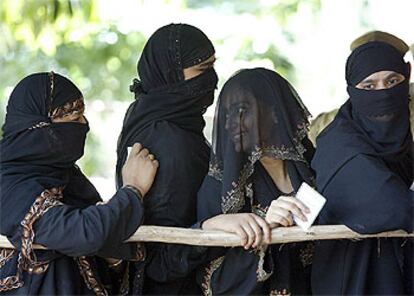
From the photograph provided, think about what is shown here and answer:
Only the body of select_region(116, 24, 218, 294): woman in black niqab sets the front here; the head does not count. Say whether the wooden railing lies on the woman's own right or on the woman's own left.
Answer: on the woman's own right

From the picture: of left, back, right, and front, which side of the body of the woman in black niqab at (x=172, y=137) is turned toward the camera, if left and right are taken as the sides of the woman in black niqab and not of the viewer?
right

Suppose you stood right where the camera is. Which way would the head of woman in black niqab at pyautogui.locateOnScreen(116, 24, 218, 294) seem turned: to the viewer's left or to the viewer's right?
to the viewer's right

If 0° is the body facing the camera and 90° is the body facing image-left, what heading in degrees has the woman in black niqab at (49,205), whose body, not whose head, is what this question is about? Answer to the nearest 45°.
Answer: approximately 270°

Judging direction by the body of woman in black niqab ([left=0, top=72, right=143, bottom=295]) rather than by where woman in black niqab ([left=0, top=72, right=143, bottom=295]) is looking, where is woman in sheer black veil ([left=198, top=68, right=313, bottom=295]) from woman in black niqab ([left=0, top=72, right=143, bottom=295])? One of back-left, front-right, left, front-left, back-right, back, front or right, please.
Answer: front

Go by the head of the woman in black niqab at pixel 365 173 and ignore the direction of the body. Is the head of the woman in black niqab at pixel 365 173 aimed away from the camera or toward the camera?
toward the camera

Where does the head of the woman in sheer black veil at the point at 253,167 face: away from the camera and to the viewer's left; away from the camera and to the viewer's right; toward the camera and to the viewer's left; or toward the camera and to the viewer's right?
toward the camera and to the viewer's left

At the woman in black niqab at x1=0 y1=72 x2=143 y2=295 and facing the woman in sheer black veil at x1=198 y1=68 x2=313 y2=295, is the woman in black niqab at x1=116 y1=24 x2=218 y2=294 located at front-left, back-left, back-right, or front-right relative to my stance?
front-left

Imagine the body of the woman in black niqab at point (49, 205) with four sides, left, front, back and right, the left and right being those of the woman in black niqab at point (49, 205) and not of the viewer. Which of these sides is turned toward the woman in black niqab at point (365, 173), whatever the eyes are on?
front

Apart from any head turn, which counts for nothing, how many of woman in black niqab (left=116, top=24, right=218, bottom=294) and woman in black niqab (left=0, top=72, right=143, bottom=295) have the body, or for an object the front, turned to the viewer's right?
2

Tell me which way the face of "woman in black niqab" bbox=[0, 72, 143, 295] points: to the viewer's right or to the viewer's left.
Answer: to the viewer's right
